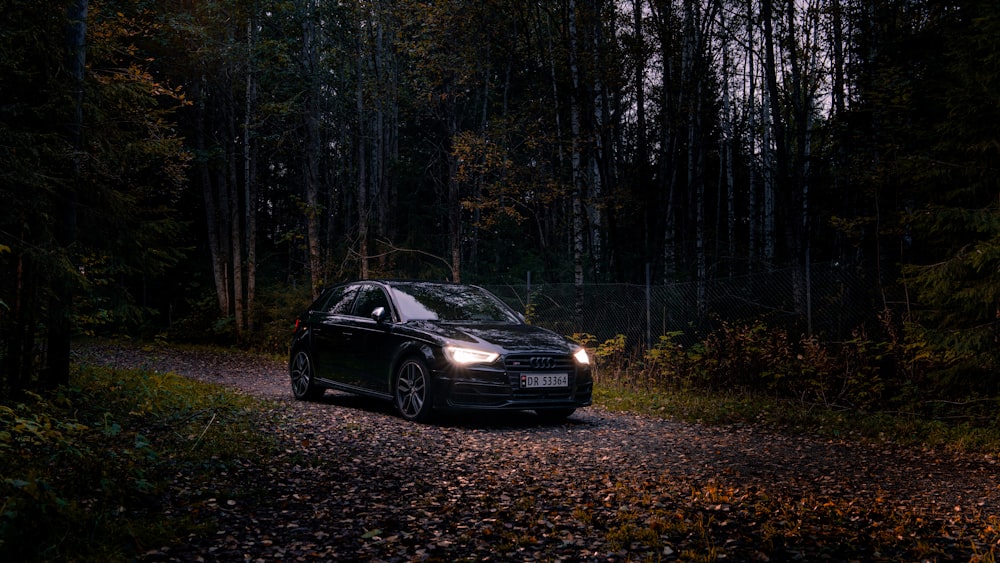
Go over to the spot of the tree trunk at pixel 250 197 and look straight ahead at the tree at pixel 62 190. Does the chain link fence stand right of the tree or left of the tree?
left

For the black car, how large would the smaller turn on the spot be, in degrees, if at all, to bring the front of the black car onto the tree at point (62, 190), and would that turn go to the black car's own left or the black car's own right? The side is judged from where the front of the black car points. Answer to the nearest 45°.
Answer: approximately 135° to the black car's own right

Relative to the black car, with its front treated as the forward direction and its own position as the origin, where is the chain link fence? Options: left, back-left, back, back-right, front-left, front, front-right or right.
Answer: left

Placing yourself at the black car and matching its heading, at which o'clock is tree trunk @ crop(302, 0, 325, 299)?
The tree trunk is roughly at 7 o'clock from the black car.

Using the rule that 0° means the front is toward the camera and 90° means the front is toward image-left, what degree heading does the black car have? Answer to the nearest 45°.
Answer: approximately 315°
